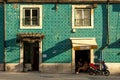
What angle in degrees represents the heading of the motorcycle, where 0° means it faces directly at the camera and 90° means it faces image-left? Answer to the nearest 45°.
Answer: approximately 270°

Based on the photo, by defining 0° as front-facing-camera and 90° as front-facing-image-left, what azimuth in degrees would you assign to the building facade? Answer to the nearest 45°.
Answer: approximately 0°

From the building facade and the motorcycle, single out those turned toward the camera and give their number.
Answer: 1

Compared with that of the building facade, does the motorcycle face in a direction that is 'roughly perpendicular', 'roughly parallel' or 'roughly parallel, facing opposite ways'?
roughly perpendicular

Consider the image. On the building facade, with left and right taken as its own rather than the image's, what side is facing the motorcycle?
left
